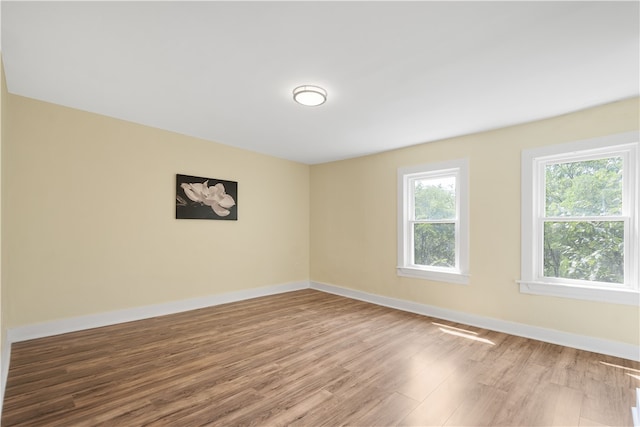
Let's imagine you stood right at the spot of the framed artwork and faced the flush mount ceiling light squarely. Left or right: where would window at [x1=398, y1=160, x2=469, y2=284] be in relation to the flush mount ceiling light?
left

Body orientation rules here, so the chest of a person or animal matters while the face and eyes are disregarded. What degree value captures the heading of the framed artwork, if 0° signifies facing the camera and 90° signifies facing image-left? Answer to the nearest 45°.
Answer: approximately 315°

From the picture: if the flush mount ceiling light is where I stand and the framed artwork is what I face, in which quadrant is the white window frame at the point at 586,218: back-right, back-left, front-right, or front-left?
back-right

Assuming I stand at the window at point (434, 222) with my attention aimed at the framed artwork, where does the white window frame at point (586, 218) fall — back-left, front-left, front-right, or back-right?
back-left
